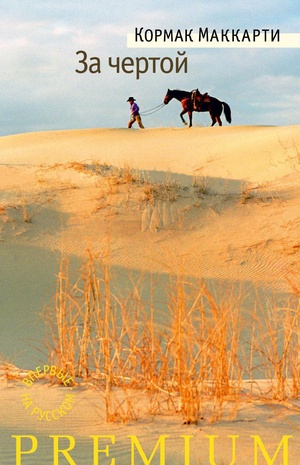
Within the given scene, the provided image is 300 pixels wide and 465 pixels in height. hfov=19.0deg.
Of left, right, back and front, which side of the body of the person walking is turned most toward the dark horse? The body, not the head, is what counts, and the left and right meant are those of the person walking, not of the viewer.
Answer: back

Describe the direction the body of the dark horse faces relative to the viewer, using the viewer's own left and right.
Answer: facing to the left of the viewer

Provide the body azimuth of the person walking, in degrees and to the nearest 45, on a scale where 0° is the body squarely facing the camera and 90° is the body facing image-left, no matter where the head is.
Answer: approximately 90°

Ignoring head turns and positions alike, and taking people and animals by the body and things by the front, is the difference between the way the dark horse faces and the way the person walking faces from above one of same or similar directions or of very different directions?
same or similar directions

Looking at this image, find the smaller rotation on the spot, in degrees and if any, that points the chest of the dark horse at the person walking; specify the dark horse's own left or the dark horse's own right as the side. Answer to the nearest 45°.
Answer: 0° — it already faces them

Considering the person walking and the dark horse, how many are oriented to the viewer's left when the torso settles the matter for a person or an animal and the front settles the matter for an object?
2
